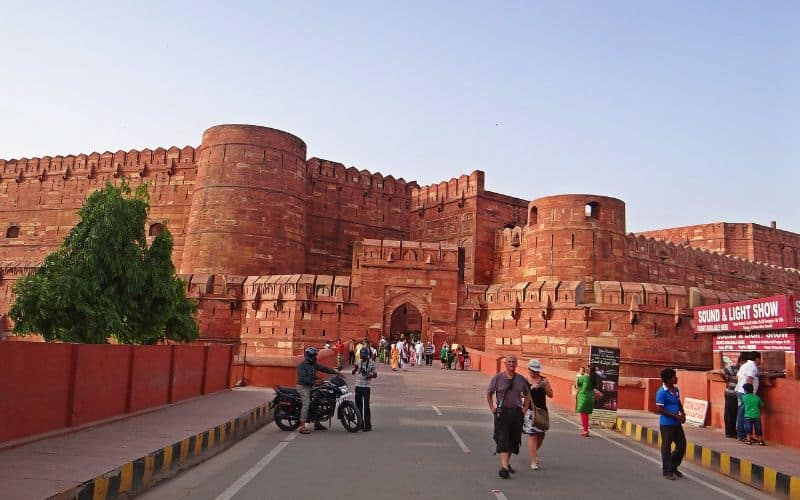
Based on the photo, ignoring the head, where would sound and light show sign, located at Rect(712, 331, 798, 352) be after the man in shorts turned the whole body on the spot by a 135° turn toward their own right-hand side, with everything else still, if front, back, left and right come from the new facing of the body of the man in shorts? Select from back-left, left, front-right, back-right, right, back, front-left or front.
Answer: right

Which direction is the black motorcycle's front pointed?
to the viewer's right

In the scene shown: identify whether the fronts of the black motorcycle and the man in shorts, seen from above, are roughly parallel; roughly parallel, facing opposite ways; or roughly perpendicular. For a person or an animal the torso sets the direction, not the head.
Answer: roughly perpendicular

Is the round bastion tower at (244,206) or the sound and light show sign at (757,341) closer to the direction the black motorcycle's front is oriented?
the sound and light show sign

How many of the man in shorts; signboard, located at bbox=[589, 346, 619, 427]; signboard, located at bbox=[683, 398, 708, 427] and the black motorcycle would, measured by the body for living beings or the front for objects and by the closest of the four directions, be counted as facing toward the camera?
3

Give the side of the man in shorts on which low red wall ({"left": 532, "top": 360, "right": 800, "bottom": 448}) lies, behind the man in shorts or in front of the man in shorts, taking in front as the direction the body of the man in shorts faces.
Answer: behind

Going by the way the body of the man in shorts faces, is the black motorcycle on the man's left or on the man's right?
on the man's right
